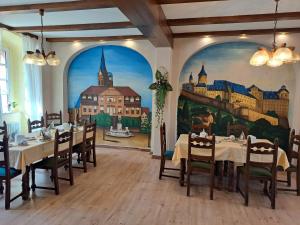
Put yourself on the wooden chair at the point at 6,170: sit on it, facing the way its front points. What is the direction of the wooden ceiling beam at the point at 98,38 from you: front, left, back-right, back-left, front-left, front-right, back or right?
front

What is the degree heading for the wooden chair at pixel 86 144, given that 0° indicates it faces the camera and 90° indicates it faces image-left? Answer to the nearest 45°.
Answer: approximately 135°

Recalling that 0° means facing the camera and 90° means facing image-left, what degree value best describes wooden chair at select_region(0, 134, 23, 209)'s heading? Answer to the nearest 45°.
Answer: approximately 225°

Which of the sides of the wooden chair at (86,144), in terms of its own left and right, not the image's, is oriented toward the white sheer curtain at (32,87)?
front

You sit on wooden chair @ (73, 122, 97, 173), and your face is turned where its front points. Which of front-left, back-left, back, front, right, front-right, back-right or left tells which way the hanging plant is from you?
back-right

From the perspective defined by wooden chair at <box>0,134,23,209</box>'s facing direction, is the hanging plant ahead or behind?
ahead

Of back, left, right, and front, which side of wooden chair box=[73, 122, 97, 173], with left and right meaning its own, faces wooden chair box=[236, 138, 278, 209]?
back

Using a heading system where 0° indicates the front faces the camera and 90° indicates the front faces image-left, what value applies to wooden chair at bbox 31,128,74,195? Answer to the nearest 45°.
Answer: approximately 135°

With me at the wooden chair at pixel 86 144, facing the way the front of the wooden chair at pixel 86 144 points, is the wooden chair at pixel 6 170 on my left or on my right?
on my left

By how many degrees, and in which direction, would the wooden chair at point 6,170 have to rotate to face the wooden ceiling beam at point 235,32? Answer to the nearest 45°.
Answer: approximately 45° to its right
